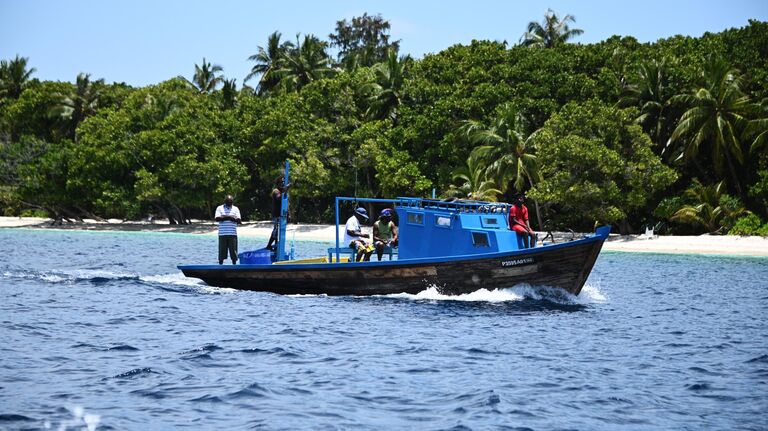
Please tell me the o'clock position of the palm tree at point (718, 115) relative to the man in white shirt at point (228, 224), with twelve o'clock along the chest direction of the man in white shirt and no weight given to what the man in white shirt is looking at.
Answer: The palm tree is roughly at 8 o'clock from the man in white shirt.

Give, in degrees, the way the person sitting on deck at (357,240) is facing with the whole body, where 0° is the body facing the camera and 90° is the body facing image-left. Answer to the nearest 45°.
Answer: approximately 315°

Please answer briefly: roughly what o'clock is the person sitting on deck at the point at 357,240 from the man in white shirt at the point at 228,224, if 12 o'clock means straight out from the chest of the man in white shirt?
The person sitting on deck is roughly at 10 o'clock from the man in white shirt.

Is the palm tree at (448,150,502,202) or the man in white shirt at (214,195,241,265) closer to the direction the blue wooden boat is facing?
the palm tree

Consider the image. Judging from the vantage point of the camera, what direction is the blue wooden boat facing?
facing to the right of the viewer

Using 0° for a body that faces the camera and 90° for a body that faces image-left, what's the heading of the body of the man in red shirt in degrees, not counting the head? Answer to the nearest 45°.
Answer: approximately 315°
